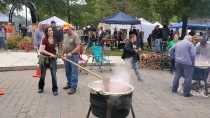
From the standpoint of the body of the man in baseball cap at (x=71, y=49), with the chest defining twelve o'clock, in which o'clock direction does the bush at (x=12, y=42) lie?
The bush is roughly at 4 o'clock from the man in baseball cap.

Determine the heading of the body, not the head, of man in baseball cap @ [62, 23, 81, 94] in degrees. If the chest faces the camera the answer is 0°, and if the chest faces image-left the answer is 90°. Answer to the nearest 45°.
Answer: approximately 45°

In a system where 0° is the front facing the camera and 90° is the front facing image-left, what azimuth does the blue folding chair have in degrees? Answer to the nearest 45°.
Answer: approximately 315°

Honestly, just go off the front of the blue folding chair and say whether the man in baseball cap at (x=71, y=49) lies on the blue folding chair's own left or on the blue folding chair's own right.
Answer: on the blue folding chair's own right

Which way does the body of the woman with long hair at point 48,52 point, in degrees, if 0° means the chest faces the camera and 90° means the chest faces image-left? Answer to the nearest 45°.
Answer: approximately 315°

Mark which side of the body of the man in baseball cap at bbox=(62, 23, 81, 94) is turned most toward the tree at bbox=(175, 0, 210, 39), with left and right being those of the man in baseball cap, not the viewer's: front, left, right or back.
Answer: back

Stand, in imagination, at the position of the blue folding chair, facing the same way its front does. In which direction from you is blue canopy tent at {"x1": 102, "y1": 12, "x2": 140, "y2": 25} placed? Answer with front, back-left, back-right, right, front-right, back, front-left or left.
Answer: back-left
